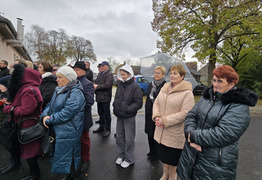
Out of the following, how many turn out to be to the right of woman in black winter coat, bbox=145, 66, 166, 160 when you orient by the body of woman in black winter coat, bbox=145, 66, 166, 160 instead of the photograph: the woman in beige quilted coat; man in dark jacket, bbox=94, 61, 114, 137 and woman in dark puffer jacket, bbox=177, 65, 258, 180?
1

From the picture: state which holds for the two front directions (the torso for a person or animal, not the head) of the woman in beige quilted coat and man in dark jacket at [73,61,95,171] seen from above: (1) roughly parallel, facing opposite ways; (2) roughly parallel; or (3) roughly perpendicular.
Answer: roughly parallel

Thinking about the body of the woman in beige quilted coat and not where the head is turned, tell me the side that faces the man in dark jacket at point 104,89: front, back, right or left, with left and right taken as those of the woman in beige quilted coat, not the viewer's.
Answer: right

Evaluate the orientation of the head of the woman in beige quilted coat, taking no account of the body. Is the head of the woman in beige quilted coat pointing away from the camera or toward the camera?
toward the camera

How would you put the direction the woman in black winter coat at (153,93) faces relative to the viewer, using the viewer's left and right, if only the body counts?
facing the viewer and to the left of the viewer

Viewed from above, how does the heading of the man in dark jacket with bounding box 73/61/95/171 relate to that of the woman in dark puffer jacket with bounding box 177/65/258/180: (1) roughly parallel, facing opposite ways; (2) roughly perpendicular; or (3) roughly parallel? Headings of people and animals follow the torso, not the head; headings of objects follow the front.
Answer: roughly parallel

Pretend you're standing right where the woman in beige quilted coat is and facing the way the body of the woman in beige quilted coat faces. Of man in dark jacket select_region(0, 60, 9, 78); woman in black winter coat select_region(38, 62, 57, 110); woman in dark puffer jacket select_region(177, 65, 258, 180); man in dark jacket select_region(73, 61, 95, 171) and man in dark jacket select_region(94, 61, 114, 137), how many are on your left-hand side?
1

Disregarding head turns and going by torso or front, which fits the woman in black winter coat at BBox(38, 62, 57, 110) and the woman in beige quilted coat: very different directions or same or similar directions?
same or similar directions

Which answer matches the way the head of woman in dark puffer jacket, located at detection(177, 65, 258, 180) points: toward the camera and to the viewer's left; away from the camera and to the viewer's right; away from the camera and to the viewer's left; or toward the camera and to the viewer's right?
toward the camera and to the viewer's left

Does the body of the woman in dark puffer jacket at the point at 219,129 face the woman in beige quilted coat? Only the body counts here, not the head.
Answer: no
